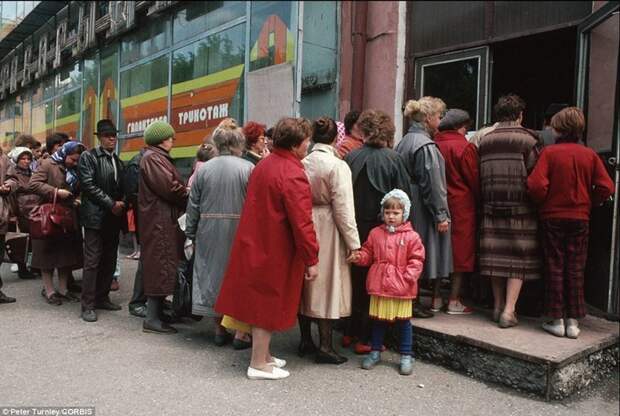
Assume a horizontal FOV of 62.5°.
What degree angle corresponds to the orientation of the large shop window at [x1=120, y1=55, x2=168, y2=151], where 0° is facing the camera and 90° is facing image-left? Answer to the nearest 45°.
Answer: approximately 45°

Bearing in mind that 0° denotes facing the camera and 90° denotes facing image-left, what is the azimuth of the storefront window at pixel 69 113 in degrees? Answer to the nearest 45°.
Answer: approximately 45°

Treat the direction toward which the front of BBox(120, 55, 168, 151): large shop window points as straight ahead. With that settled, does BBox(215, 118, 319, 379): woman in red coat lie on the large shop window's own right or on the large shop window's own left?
on the large shop window's own left

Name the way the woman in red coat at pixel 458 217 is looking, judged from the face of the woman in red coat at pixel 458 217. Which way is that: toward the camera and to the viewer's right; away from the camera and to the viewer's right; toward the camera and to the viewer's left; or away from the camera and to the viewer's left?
away from the camera and to the viewer's right

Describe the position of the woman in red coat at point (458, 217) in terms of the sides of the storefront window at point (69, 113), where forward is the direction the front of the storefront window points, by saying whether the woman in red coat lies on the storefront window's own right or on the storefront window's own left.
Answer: on the storefront window's own left

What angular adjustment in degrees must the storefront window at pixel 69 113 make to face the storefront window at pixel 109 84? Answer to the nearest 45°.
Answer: approximately 90° to its left

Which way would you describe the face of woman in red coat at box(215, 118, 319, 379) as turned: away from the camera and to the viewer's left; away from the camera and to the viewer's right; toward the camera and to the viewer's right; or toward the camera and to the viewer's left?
away from the camera and to the viewer's right

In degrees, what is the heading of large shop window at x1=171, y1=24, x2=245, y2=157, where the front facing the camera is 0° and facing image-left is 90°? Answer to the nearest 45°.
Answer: approximately 45°

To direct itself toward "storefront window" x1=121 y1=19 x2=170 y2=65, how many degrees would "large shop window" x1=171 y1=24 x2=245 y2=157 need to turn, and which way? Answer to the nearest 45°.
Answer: approximately 90° to its right

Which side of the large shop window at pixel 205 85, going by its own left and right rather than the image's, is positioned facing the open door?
left
